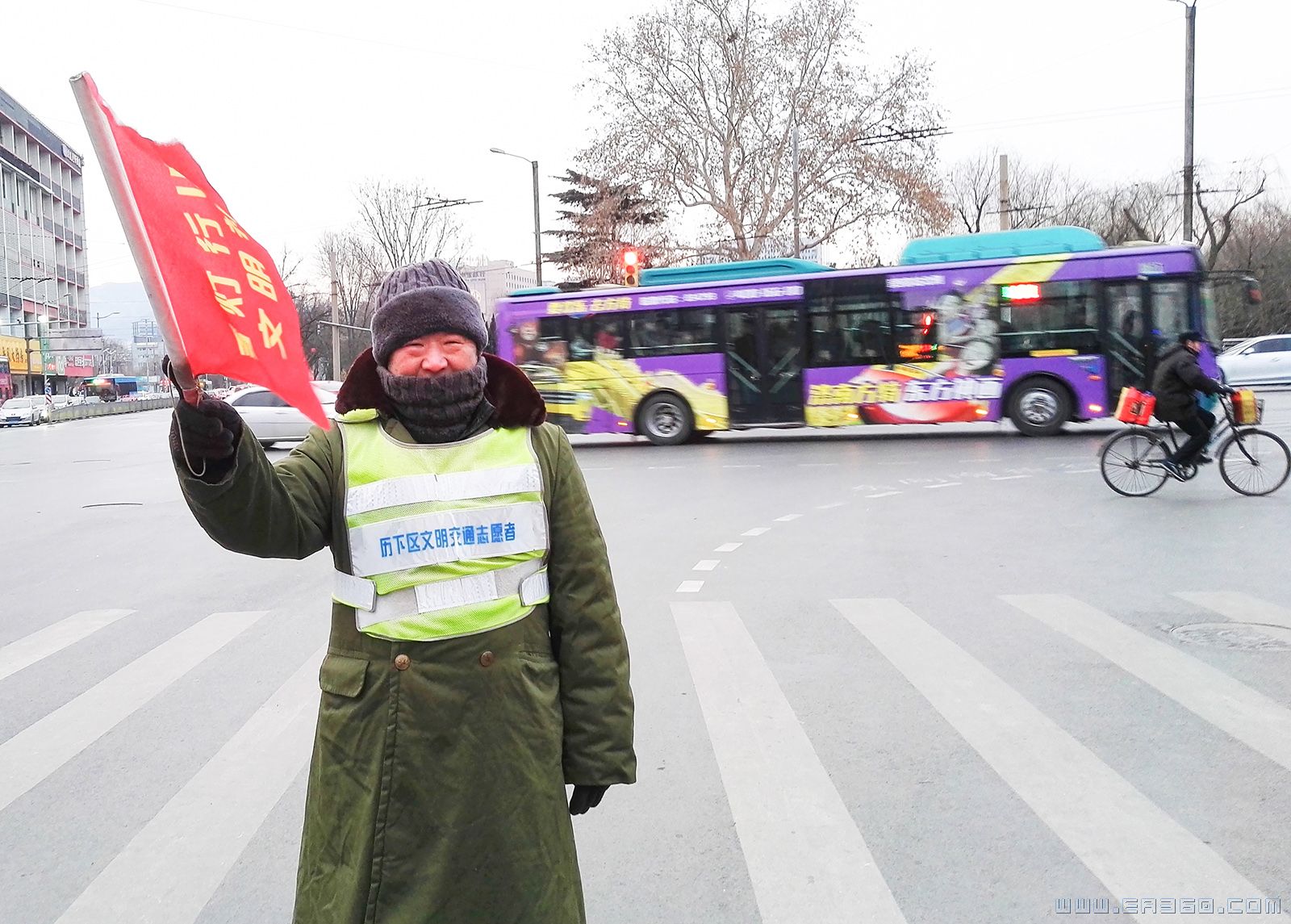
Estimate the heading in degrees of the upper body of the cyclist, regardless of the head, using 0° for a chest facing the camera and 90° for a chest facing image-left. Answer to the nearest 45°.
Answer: approximately 270°

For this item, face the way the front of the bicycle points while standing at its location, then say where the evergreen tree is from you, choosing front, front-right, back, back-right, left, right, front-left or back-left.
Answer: back-left

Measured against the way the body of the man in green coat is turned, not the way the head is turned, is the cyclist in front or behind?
behind

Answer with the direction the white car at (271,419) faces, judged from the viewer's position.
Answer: facing to the right of the viewer

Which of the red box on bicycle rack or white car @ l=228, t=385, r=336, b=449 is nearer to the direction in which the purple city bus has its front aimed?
the red box on bicycle rack

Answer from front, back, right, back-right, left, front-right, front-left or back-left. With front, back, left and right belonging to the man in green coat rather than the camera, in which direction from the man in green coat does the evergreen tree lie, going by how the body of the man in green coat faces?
back

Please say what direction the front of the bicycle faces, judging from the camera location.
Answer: facing to the right of the viewer

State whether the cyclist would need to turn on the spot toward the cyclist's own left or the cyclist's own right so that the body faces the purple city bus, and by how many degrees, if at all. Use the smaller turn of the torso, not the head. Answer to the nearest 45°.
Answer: approximately 135° to the cyclist's own left

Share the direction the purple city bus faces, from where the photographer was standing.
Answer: facing to the right of the viewer
